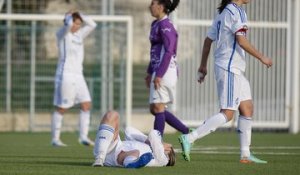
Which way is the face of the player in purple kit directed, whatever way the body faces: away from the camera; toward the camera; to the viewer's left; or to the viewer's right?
to the viewer's left

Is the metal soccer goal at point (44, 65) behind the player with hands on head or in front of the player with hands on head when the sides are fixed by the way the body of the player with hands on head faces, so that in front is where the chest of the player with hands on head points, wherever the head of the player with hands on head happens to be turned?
behind

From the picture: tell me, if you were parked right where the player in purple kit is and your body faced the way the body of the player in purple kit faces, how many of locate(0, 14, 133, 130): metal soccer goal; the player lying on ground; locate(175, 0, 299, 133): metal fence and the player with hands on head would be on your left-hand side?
1

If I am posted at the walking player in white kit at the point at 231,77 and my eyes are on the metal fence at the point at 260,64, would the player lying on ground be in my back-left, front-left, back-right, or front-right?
back-left

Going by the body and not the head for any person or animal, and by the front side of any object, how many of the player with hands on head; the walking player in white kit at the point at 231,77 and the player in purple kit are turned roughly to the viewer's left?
1

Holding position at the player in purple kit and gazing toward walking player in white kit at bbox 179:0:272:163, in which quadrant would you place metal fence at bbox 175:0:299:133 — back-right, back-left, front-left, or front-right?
back-left

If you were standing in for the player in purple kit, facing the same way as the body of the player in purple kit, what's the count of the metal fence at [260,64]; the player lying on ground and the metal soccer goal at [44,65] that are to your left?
1

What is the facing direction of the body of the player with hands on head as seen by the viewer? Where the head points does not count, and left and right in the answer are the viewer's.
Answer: facing the viewer and to the right of the viewer
